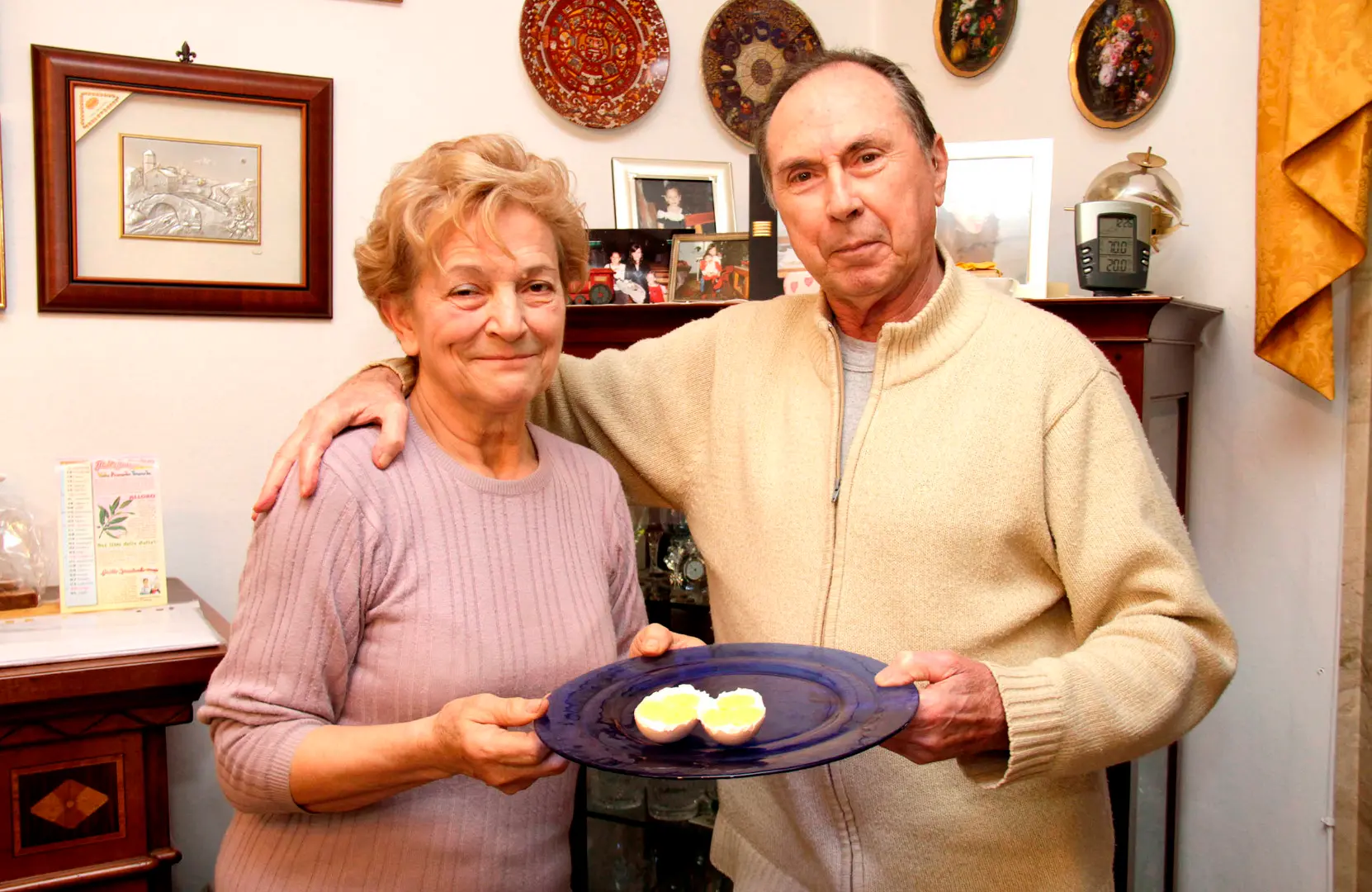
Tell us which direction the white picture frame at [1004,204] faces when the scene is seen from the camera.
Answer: facing the viewer

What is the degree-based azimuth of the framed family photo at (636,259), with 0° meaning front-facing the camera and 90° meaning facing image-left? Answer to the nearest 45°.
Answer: approximately 0°

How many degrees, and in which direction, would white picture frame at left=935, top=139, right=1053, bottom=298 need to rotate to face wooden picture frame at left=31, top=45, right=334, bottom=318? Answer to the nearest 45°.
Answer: approximately 90° to its right

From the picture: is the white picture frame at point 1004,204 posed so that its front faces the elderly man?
yes

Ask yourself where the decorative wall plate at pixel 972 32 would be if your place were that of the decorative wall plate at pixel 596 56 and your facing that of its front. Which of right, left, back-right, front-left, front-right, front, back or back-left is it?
left

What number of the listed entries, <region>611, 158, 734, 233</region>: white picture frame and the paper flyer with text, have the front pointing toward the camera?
2

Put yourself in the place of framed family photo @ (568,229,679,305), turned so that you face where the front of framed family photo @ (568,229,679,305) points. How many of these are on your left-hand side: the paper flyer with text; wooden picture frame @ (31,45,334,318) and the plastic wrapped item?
0

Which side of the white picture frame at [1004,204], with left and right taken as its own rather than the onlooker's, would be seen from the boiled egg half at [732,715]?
front

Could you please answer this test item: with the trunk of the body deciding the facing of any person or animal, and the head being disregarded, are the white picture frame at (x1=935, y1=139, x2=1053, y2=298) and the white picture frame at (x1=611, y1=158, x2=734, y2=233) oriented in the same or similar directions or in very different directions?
same or similar directions

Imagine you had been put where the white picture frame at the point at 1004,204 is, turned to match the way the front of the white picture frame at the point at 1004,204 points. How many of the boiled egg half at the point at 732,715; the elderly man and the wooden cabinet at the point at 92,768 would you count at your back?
0

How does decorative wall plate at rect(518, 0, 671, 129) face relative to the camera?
toward the camera

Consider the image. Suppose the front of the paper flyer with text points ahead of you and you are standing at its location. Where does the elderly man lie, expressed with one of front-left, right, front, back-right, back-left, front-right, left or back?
front-left

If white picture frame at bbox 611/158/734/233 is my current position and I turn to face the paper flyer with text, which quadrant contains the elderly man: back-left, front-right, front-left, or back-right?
front-left

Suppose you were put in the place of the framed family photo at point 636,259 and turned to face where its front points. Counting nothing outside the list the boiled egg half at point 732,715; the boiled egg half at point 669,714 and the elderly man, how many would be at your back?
0

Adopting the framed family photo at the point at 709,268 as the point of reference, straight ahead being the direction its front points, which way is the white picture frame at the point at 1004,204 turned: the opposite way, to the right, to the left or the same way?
the same way

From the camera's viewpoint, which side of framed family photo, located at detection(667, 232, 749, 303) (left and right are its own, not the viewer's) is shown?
front
